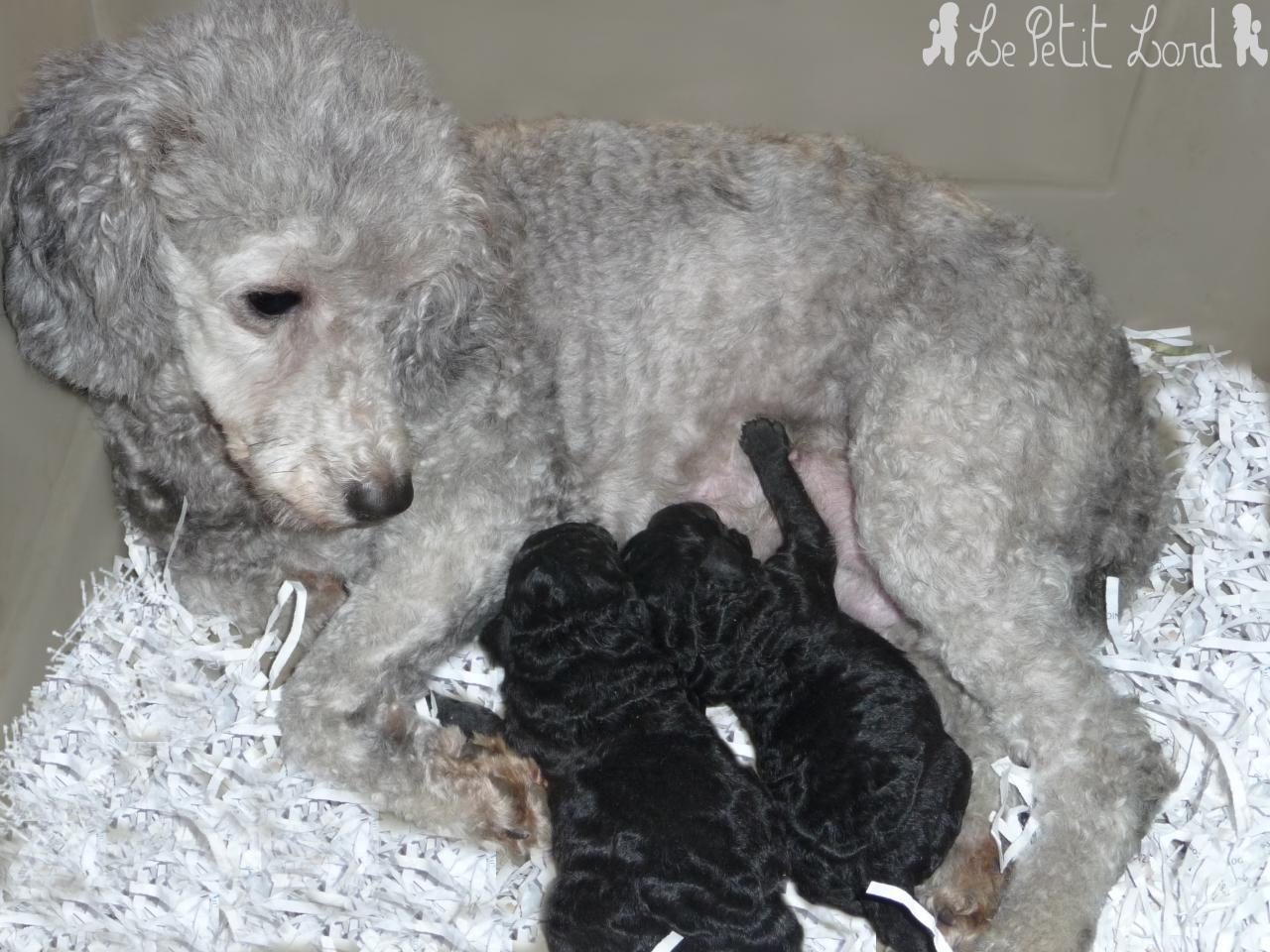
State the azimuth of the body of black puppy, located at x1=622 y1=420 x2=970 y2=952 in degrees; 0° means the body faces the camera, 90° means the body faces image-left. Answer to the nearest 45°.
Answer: approximately 135°
